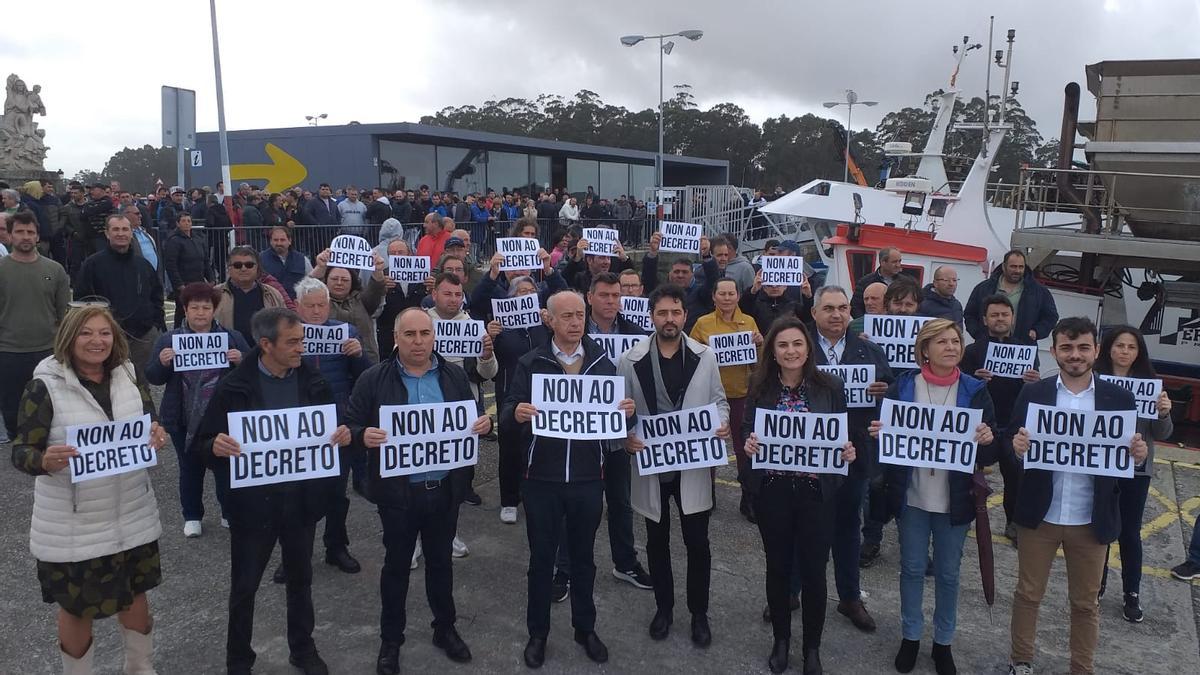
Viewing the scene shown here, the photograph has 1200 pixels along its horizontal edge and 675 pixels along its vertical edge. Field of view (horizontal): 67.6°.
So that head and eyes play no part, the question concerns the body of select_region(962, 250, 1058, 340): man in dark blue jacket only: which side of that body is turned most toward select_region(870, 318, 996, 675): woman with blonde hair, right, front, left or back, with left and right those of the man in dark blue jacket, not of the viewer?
front

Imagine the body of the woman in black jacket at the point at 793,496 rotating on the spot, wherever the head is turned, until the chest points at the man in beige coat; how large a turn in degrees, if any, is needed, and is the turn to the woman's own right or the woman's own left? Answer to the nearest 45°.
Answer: approximately 90° to the woman's own right

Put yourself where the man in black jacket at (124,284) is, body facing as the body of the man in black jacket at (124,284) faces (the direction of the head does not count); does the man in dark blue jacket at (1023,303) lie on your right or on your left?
on your left

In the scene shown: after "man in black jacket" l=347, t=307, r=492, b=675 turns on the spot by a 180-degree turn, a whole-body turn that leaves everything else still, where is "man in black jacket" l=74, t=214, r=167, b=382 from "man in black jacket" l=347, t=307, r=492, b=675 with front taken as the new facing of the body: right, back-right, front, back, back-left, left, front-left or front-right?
front-left

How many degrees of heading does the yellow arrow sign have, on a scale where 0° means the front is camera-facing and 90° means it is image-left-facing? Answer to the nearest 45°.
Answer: approximately 0°

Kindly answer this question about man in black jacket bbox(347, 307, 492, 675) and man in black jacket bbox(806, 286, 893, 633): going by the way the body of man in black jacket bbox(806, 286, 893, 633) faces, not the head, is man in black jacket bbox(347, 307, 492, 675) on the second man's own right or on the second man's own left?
on the second man's own right
